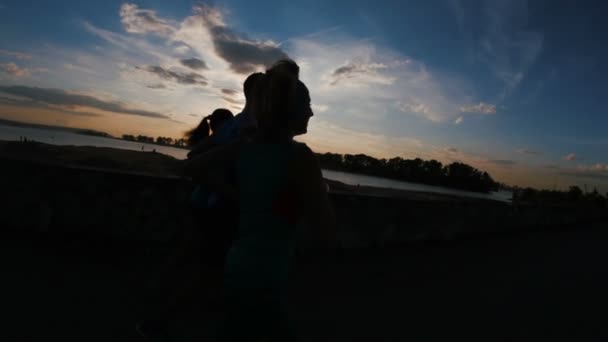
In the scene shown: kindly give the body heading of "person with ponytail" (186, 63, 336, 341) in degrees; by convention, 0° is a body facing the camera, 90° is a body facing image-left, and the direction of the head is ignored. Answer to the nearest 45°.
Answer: approximately 225°

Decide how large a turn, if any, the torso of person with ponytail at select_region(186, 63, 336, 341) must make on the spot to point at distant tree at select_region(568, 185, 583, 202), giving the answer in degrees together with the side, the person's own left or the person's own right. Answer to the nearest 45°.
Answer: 0° — they already face it

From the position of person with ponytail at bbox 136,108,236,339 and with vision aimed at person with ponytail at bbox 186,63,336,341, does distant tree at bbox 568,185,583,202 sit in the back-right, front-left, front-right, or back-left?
back-left

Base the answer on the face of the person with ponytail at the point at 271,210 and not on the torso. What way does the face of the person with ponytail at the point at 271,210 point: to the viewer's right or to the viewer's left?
to the viewer's right

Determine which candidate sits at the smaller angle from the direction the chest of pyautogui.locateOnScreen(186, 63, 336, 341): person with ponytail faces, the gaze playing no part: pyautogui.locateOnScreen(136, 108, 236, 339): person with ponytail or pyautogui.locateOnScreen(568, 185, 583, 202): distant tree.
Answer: the distant tree

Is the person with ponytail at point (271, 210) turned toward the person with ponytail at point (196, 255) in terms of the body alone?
no
